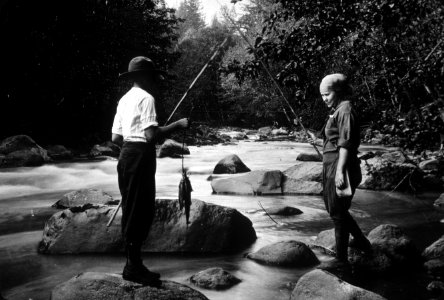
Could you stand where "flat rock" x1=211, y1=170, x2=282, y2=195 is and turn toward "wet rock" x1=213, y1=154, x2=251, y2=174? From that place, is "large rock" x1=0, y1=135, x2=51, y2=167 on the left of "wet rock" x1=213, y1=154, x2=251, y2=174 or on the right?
left

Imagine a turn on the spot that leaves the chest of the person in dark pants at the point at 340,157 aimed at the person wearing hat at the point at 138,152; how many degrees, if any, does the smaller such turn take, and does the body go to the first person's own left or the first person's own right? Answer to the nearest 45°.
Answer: approximately 45° to the first person's own left

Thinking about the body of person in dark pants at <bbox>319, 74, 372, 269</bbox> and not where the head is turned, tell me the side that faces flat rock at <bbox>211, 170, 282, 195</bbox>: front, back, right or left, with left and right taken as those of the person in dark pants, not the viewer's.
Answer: right

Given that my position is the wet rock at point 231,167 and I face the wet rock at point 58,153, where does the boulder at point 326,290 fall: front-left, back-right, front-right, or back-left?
back-left

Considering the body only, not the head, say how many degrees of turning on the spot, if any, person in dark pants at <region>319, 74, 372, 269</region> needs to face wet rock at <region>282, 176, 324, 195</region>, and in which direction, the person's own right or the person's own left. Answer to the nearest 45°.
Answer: approximately 90° to the person's own right

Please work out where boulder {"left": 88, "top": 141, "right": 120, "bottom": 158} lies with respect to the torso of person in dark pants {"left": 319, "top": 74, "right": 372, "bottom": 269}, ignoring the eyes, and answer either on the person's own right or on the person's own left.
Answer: on the person's own right

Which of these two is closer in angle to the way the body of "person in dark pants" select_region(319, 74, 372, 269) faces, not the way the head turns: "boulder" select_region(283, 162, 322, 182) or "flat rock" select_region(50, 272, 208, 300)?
the flat rock

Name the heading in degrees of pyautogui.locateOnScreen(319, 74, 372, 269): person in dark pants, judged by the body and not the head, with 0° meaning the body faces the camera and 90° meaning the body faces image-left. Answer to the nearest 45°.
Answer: approximately 90°
